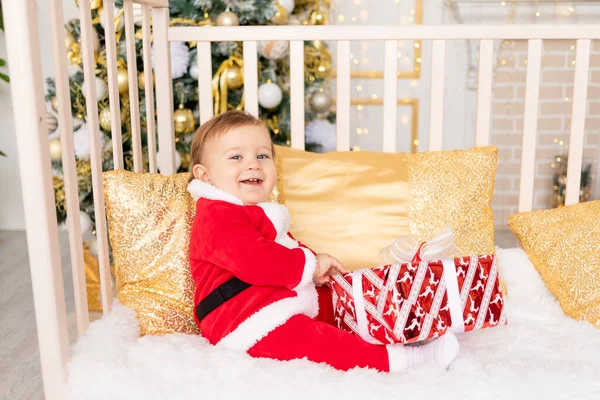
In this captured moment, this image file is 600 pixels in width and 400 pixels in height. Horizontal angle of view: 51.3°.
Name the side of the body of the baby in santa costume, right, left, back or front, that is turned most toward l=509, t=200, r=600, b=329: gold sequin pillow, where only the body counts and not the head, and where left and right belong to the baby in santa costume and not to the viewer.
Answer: front

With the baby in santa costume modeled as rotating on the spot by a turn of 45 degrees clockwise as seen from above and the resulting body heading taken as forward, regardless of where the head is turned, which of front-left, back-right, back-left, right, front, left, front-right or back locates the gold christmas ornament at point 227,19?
back-left

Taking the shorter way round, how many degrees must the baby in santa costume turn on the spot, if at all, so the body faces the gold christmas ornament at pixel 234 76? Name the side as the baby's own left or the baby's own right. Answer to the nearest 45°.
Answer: approximately 90° to the baby's own left

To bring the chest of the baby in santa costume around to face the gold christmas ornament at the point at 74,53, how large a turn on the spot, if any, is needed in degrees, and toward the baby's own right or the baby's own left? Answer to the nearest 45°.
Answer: approximately 135° to the baby's own left

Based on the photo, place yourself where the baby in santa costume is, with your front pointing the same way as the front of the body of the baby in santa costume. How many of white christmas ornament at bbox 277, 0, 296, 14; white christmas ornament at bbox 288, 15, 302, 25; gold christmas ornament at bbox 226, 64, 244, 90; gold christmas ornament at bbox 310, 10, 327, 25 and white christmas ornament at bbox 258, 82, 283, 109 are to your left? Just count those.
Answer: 5

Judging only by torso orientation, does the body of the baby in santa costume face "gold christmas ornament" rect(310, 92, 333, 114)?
no

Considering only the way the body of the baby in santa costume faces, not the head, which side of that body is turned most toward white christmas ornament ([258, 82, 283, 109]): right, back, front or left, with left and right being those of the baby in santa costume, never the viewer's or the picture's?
left

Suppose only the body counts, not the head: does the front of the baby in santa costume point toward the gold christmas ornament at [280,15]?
no

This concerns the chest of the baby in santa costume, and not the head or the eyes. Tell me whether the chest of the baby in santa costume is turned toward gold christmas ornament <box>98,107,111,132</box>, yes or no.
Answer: no

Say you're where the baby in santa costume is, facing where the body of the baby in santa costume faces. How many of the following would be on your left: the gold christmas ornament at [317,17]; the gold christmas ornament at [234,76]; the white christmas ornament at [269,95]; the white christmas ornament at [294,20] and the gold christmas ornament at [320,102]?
5

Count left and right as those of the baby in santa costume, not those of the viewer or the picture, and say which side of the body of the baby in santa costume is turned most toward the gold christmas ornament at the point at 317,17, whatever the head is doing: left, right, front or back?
left

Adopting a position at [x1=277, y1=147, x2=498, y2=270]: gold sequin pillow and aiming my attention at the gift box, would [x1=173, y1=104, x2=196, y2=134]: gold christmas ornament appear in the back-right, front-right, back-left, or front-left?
back-right

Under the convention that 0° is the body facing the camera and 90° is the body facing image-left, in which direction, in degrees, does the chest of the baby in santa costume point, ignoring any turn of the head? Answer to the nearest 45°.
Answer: approximately 270°
